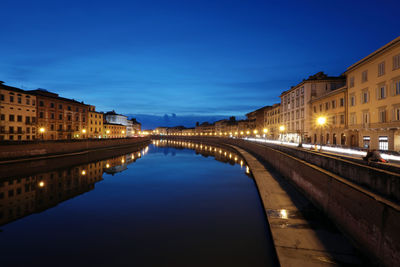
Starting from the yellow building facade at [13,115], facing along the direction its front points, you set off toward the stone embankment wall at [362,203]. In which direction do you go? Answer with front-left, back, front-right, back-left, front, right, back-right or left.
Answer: front-right

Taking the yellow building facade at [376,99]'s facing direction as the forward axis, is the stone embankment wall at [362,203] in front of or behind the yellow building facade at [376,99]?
in front

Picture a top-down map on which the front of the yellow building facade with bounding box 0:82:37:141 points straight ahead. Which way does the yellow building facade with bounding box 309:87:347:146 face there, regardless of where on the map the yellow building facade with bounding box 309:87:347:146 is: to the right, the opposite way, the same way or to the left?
the opposite way

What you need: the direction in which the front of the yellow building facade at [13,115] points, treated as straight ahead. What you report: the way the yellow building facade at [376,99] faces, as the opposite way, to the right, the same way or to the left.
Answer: the opposite way

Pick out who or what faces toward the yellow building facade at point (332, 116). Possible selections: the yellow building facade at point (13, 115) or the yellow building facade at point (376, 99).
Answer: the yellow building facade at point (13, 115)

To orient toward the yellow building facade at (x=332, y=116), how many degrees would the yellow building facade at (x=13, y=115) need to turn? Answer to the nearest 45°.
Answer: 0° — it already faces it

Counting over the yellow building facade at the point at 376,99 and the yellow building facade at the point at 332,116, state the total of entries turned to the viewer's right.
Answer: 0

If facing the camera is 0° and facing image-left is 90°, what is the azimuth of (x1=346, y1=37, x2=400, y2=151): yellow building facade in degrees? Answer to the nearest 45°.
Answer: approximately 45°

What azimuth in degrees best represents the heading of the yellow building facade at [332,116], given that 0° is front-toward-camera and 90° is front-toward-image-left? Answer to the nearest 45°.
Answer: approximately 45°
